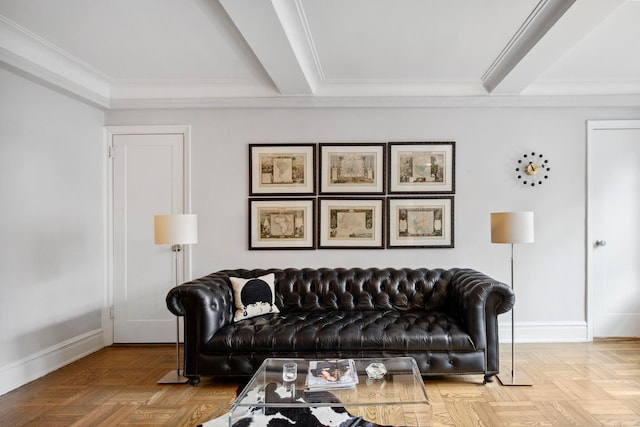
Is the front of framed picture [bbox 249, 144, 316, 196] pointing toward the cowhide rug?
yes

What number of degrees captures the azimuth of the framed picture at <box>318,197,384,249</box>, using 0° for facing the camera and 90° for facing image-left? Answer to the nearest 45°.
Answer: approximately 0°

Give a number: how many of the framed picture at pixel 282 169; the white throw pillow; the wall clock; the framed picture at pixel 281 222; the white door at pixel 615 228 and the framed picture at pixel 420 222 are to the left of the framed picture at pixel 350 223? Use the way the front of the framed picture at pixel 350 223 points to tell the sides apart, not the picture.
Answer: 3

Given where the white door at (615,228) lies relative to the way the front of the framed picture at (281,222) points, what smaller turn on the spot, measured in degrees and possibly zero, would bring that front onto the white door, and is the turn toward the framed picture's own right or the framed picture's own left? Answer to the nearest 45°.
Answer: approximately 90° to the framed picture's own left

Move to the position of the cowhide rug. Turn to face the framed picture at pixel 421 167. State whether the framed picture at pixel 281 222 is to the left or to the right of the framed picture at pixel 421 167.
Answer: left

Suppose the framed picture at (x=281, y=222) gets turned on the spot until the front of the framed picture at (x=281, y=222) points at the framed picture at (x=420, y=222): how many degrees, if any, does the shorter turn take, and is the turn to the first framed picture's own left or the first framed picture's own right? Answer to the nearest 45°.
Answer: approximately 90° to the first framed picture's own left

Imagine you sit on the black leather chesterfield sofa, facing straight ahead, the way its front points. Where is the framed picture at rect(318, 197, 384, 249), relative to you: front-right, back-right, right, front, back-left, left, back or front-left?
back
